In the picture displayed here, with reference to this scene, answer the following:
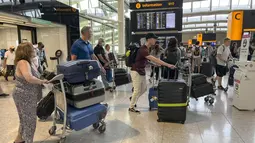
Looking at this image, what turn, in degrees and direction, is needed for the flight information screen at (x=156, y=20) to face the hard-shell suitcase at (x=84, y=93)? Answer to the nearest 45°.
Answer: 0° — it already faces it

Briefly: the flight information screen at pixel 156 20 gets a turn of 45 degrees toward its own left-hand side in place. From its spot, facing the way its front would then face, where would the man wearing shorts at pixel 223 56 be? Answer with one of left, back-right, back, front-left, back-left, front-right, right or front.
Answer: front-left

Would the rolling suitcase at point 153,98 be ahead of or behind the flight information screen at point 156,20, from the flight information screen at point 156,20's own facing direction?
ahead

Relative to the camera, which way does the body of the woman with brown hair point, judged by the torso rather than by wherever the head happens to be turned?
to the viewer's right

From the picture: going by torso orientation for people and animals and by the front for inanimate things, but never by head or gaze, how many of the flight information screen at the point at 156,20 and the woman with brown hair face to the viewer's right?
1

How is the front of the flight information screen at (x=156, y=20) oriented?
toward the camera
